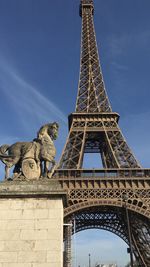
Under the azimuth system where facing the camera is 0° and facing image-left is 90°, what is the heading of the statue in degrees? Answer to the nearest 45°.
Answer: approximately 270°
